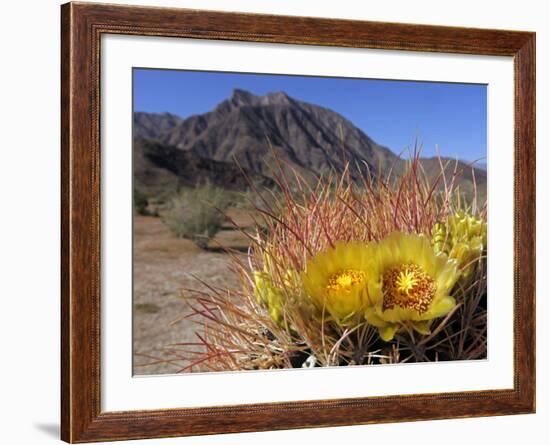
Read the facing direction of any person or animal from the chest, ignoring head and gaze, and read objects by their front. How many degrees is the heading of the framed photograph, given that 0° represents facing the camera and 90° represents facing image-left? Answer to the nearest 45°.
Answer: approximately 315°
